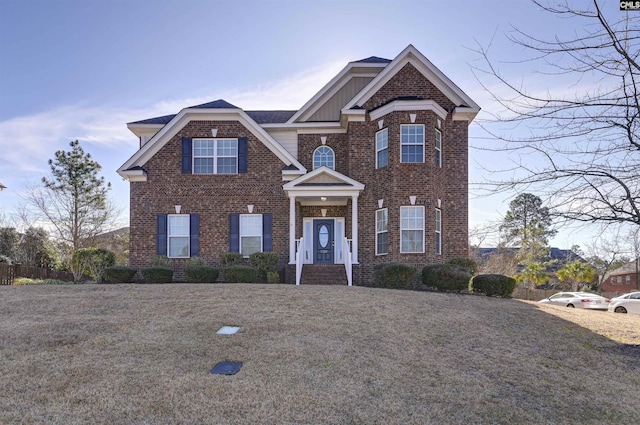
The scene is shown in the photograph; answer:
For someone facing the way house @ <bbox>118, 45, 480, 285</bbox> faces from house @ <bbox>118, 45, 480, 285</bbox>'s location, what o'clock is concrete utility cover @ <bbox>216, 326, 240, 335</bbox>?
The concrete utility cover is roughly at 12 o'clock from the house.

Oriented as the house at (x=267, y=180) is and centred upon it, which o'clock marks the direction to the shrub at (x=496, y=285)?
The shrub is roughly at 10 o'clock from the house.

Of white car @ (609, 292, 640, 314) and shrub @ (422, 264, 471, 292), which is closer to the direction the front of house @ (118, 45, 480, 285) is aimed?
the shrub

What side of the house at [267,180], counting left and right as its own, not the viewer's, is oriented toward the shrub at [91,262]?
right

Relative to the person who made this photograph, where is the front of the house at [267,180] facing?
facing the viewer

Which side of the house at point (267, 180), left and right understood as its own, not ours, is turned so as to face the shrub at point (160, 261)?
right

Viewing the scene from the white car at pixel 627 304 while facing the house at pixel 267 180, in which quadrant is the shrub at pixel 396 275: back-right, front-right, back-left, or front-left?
front-left

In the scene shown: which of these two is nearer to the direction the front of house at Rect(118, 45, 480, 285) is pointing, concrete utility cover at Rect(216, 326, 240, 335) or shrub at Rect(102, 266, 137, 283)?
the concrete utility cover
